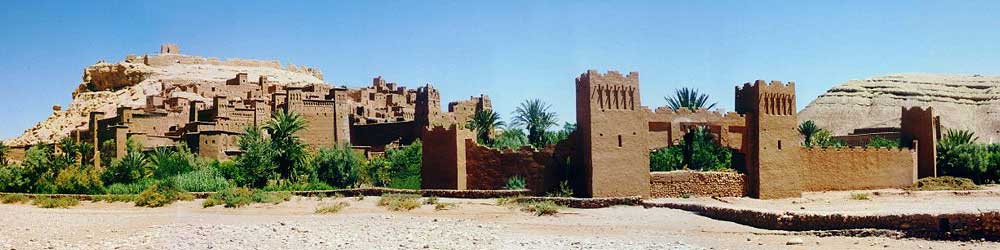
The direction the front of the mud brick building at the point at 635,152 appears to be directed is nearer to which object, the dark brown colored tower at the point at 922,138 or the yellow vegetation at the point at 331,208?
the yellow vegetation

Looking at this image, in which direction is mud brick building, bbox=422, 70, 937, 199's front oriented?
toward the camera

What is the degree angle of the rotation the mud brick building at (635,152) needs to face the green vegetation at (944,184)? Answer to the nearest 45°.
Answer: approximately 135° to its left

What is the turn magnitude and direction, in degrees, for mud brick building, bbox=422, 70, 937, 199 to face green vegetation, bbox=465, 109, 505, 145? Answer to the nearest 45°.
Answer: approximately 135° to its right

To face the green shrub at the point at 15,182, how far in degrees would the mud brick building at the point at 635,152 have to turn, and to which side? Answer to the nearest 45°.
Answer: approximately 90° to its right

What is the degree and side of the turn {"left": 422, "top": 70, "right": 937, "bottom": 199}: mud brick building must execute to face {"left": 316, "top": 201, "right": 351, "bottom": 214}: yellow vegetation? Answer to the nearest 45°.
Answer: approximately 90° to its right

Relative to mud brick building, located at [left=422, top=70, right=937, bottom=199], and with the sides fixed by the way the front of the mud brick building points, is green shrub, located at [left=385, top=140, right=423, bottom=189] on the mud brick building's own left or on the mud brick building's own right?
on the mud brick building's own right

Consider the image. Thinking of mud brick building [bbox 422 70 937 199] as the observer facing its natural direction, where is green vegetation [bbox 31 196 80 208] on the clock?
The green vegetation is roughly at 3 o'clock from the mud brick building.

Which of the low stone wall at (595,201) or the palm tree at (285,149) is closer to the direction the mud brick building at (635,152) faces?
the low stone wall

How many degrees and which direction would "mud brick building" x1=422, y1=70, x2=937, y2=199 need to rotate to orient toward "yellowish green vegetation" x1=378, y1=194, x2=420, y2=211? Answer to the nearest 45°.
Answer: approximately 90° to its right

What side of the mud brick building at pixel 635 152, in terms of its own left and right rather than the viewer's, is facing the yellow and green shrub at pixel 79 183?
right
